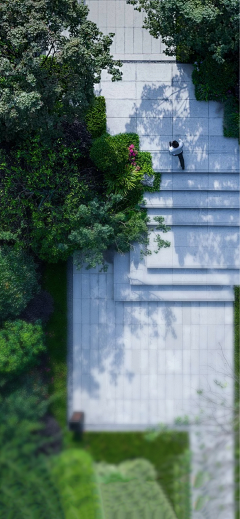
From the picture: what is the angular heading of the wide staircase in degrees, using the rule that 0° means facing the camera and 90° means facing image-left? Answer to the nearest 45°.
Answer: approximately 0°
